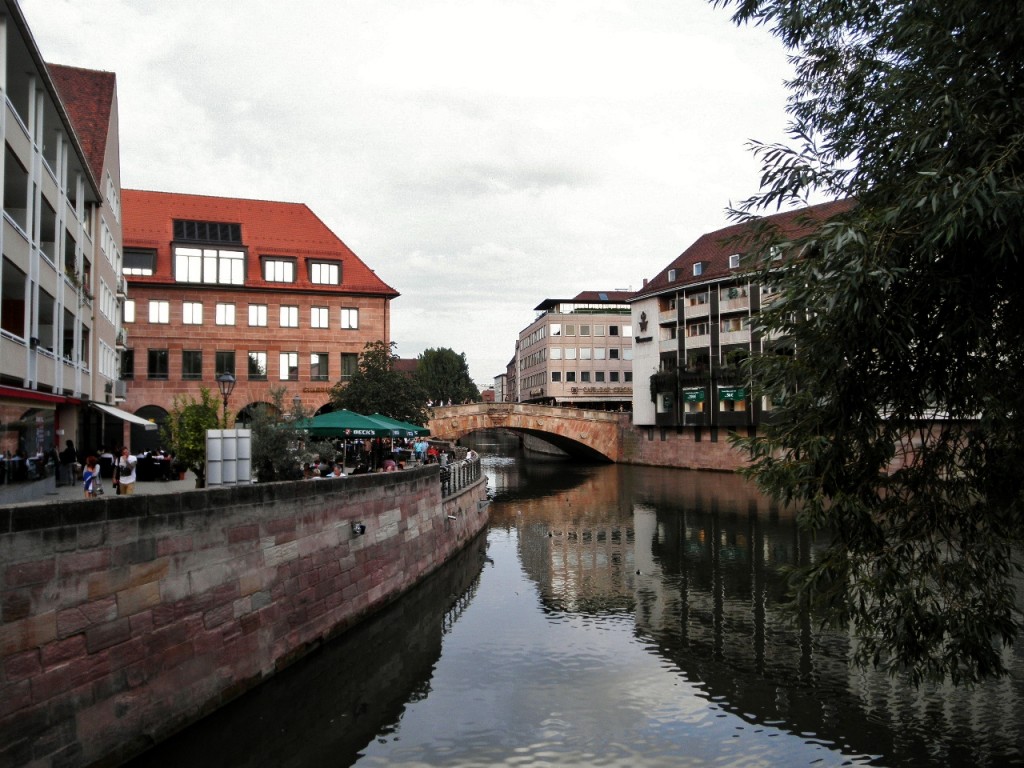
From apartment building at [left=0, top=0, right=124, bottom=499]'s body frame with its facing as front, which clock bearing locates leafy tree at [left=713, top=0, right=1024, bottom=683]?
The leafy tree is roughly at 2 o'clock from the apartment building.

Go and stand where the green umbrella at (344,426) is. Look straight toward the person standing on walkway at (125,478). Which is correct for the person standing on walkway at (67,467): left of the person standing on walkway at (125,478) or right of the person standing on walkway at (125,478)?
right

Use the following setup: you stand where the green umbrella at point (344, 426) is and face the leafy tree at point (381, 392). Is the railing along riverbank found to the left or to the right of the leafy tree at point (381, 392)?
right

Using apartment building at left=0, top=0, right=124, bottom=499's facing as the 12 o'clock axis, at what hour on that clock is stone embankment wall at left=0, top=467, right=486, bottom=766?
The stone embankment wall is roughly at 3 o'clock from the apartment building.

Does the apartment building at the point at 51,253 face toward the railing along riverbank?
yes

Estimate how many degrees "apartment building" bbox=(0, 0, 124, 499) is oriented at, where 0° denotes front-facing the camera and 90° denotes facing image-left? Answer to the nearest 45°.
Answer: approximately 270°
